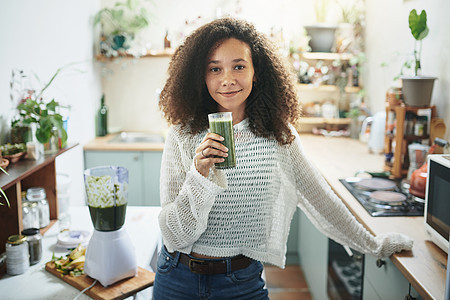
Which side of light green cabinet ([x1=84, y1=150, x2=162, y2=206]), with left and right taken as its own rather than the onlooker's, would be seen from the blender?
front

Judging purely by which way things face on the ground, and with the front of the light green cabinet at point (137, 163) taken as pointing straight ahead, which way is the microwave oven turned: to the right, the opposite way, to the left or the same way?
to the right

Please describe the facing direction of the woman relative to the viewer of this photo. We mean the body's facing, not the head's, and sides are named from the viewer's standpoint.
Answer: facing the viewer

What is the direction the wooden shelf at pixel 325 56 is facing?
toward the camera

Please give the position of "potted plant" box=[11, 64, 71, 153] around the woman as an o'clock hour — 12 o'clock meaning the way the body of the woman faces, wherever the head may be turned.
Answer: The potted plant is roughly at 4 o'clock from the woman.

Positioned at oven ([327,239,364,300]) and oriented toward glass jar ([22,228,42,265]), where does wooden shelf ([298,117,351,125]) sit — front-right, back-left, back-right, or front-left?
back-right

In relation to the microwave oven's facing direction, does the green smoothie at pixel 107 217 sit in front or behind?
in front

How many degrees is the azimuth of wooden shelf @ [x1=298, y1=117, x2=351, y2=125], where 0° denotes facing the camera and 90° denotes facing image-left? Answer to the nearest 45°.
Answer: approximately 0°

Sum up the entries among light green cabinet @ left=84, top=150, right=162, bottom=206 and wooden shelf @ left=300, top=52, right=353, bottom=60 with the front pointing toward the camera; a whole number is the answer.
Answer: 2

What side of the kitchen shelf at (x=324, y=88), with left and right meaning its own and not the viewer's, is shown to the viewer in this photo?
front

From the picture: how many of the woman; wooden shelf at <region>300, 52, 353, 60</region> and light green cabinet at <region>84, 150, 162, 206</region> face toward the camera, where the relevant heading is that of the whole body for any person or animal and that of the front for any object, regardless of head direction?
3

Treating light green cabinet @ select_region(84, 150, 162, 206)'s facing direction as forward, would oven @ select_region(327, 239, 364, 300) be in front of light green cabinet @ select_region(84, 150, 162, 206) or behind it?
in front

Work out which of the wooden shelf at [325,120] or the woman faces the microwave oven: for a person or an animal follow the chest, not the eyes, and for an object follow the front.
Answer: the wooden shelf

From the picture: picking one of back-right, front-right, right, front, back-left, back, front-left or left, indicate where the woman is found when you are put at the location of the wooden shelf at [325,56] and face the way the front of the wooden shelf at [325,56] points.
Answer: front
